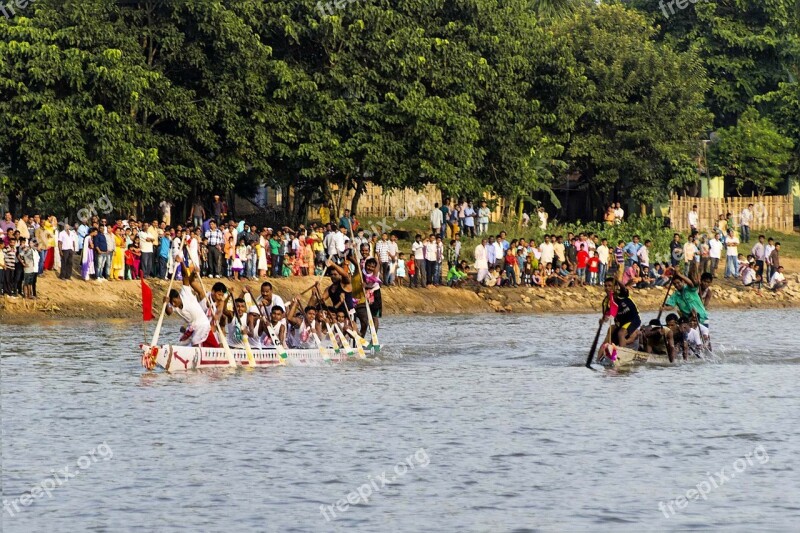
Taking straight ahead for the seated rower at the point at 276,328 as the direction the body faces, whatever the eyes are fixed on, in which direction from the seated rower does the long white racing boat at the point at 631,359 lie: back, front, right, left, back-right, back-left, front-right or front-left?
back-left

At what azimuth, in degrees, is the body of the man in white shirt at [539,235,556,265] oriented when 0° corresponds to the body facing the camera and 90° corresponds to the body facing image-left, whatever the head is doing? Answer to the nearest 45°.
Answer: approximately 0°

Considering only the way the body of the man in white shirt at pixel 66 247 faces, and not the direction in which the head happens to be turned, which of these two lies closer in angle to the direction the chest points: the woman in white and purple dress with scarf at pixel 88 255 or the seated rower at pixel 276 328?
the seated rower

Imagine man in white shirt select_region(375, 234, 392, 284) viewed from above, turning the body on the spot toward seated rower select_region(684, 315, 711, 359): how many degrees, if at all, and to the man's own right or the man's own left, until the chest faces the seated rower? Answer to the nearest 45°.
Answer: approximately 45° to the man's own left

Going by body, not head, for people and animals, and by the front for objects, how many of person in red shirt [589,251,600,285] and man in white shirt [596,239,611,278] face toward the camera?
2

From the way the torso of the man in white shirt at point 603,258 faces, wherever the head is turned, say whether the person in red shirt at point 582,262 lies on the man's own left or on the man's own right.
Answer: on the man's own right

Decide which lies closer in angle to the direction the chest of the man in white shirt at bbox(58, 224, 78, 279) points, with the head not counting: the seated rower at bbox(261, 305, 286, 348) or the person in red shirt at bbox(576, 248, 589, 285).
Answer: the seated rower

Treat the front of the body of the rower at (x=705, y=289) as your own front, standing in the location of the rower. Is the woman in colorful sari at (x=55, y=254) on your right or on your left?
on your right

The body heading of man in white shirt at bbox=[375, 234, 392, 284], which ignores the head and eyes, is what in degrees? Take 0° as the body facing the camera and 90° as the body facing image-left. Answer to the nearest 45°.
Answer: approximately 0°

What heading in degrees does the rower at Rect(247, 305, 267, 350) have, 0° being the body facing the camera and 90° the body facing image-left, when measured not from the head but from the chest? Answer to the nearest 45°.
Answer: approximately 45°

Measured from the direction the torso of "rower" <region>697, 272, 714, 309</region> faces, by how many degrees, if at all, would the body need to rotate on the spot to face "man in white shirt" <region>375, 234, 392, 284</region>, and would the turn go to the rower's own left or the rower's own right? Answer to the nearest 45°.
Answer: approximately 90° to the rower's own right
